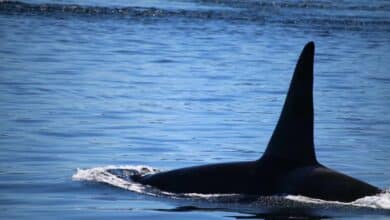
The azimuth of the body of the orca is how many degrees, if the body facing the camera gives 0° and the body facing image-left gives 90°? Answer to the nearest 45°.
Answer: approximately 90°
